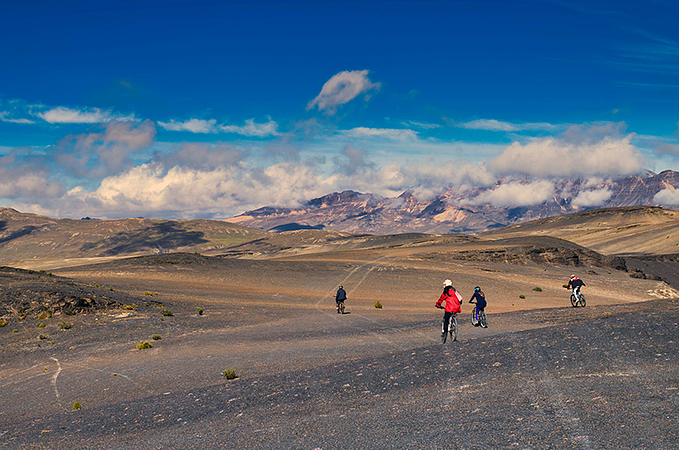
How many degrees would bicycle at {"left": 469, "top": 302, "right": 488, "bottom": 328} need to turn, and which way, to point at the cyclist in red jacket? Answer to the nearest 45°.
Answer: approximately 135° to its left

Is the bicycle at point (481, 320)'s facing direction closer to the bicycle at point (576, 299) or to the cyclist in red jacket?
the bicycle

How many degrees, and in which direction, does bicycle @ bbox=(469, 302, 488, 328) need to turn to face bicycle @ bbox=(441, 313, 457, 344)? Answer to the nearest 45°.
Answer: approximately 135° to its left

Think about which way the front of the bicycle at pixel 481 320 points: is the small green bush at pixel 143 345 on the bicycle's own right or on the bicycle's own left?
on the bicycle's own left

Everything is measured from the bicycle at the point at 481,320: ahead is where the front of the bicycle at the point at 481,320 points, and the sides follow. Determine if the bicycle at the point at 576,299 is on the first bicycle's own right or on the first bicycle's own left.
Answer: on the first bicycle's own right

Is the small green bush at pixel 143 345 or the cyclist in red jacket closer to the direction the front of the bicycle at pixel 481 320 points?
the small green bush

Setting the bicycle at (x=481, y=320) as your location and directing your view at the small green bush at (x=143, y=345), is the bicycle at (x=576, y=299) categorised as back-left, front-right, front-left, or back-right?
back-right

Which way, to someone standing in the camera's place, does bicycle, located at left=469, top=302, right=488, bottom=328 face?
facing away from the viewer and to the left of the viewer
